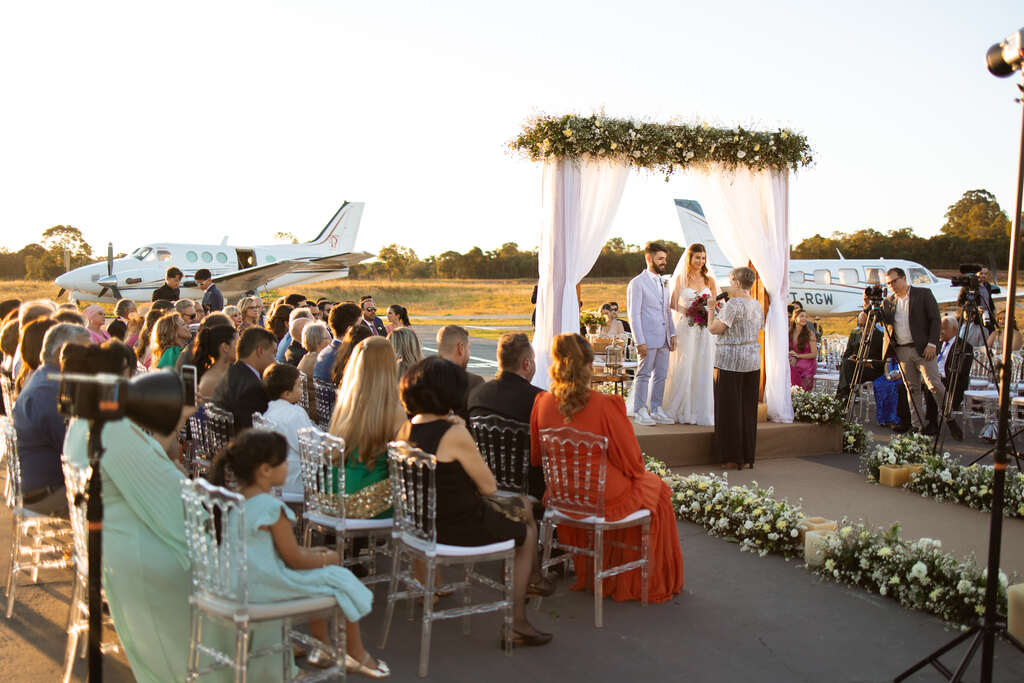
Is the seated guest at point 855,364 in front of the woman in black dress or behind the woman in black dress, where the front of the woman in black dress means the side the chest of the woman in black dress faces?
in front

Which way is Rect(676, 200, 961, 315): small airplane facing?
to the viewer's right

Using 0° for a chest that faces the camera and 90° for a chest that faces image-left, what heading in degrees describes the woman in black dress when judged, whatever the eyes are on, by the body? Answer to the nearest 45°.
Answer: approximately 225°

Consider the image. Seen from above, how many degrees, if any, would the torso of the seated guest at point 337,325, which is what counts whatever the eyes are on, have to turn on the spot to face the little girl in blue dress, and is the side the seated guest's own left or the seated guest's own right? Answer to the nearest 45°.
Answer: approximately 135° to the seated guest's own right

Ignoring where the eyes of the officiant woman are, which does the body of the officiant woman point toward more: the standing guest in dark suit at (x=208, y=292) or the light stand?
the standing guest in dark suit

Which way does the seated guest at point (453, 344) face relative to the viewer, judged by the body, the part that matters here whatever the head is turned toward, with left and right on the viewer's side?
facing away from the viewer and to the right of the viewer
